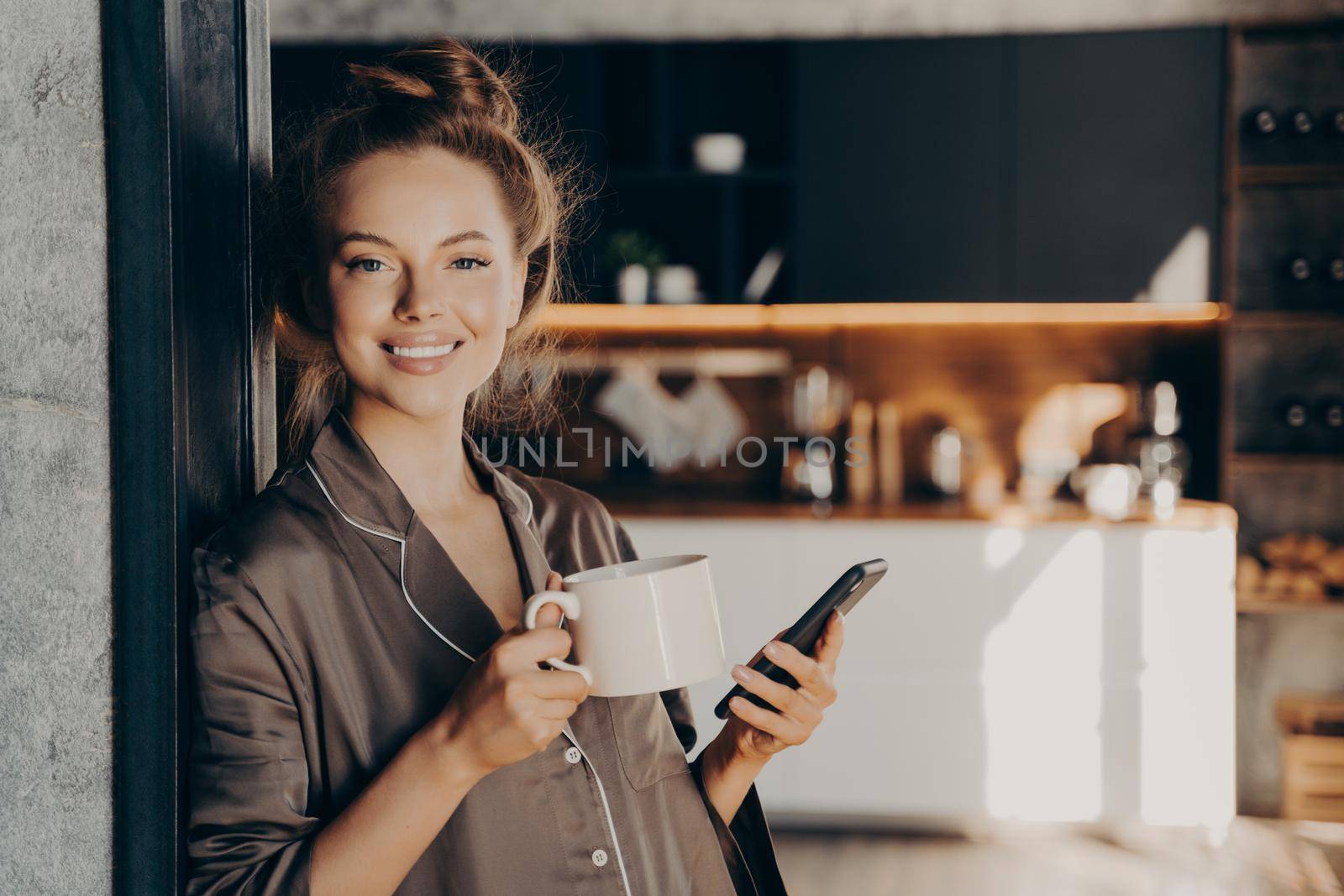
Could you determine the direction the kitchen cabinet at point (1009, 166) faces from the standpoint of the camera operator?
facing the viewer

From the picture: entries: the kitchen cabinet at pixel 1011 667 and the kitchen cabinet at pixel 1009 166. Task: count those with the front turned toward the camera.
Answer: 2

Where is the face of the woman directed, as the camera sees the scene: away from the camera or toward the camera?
toward the camera

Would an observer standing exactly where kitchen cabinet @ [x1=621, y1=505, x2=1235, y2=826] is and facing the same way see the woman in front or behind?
in front

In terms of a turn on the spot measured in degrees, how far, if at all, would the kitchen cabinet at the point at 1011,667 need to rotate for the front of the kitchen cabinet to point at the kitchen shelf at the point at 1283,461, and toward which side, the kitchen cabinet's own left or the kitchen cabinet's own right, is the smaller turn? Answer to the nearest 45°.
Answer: approximately 135° to the kitchen cabinet's own left

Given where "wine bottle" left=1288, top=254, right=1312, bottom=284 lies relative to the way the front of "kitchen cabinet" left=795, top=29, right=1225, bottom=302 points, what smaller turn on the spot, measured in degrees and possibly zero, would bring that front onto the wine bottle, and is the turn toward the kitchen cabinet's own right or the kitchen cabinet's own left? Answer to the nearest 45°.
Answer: approximately 90° to the kitchen cabinet's own left

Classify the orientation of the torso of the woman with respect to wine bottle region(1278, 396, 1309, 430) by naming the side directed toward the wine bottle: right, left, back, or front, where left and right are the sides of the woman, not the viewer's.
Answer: left
